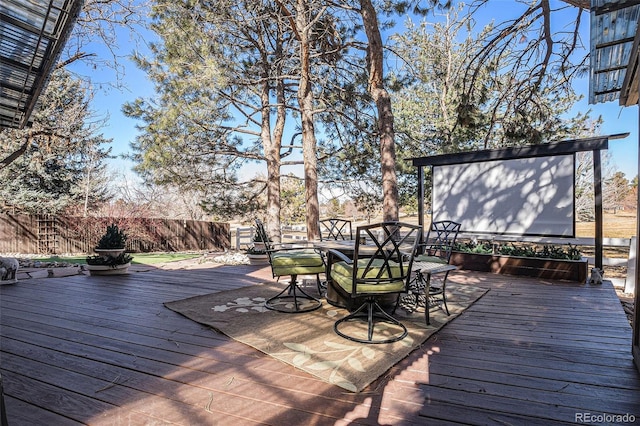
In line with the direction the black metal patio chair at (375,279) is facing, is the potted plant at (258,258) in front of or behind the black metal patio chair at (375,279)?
in front

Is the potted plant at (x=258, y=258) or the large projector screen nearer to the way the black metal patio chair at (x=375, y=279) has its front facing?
the potted plant
